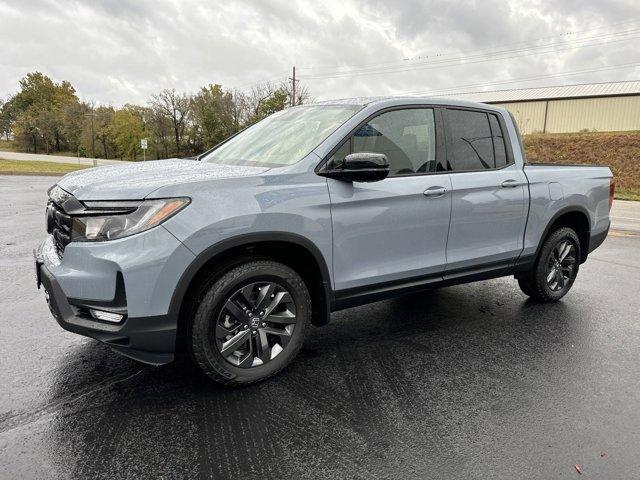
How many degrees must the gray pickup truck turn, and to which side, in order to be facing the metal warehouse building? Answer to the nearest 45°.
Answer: approximately 180°

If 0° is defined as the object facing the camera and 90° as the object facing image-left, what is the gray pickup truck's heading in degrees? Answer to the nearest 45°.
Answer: approximately 45°
